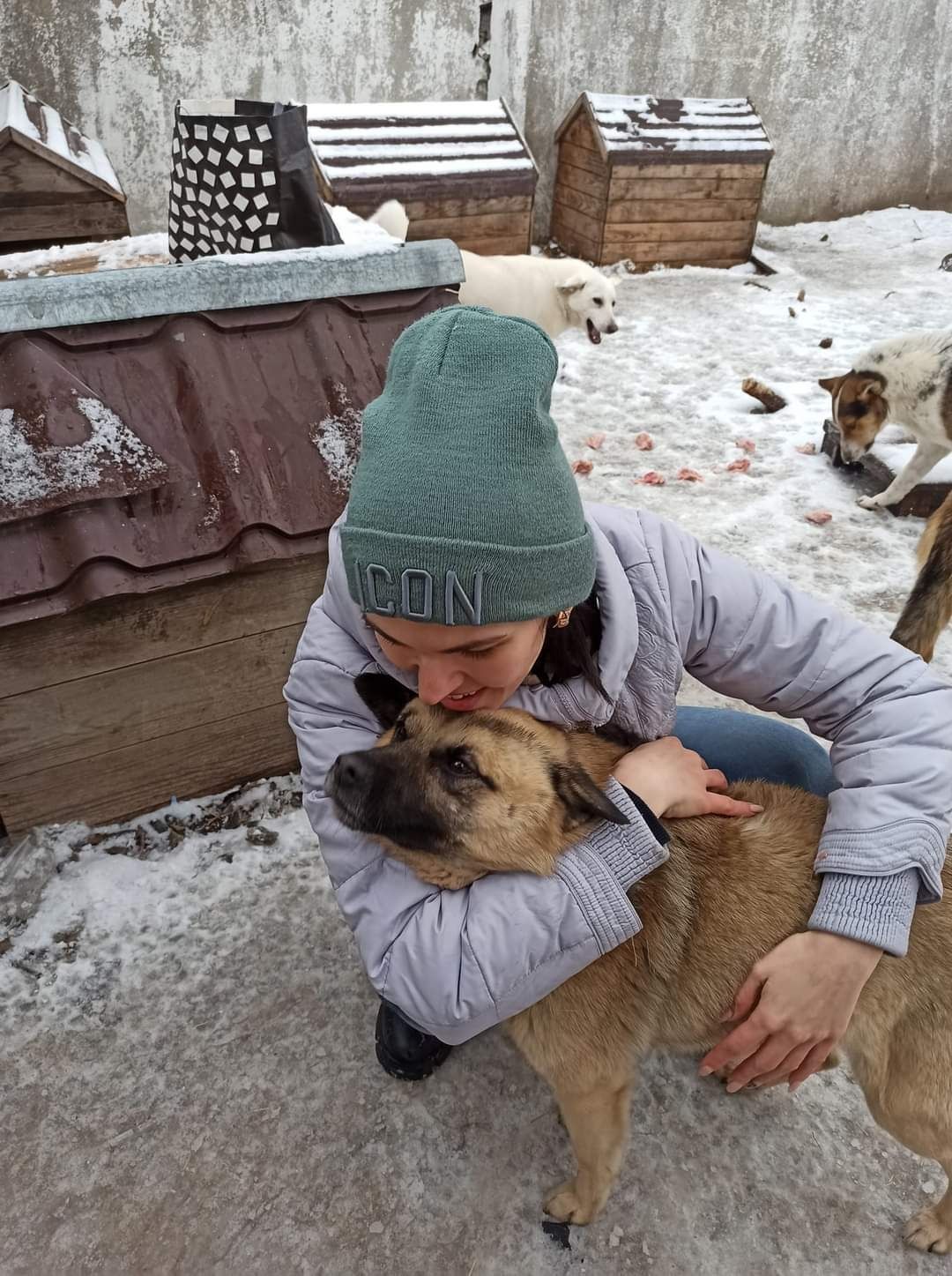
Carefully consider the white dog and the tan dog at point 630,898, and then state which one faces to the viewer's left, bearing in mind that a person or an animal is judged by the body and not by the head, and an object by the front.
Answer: the tan dog

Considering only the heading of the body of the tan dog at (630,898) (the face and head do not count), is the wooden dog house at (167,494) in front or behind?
in front

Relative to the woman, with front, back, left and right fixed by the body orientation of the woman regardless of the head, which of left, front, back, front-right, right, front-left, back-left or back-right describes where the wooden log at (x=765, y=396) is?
back

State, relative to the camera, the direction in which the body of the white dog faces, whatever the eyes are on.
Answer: to the viewer's right

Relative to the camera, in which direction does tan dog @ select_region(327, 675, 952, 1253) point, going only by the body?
to the viewer's left

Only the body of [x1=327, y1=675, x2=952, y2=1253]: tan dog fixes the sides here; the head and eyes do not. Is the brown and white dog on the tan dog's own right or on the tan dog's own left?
on the tan dog's own right

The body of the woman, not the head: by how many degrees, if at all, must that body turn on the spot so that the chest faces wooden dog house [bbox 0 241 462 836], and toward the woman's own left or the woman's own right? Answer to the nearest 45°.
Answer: approximately 135° to the woman's own right

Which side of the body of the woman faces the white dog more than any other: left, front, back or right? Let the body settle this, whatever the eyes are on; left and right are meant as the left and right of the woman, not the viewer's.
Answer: back

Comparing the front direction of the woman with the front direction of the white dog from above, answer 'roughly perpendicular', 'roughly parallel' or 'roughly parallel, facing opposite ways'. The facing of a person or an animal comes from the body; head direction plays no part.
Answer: roughly perpendicular

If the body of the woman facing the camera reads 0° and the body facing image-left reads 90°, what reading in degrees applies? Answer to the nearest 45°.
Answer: approximately 0°

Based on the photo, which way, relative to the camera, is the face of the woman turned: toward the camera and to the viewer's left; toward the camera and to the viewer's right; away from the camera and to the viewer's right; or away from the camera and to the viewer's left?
toward the camera and to the viewer's left
